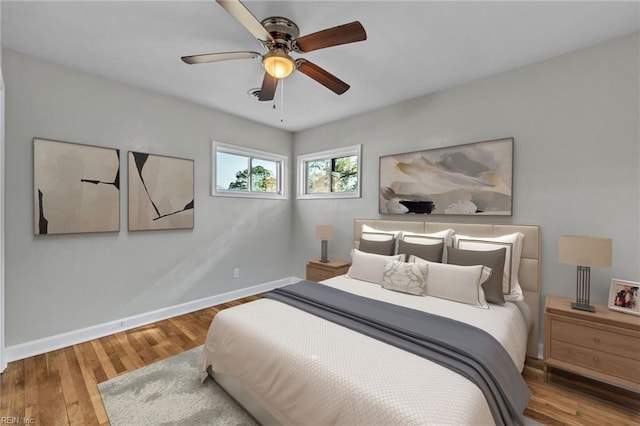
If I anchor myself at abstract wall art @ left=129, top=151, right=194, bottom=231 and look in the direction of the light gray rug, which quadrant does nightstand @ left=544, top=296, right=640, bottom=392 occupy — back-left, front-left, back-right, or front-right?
front-left

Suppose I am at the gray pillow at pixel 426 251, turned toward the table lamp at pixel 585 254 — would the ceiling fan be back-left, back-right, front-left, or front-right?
back-right

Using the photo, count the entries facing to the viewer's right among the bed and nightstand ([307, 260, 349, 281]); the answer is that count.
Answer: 0

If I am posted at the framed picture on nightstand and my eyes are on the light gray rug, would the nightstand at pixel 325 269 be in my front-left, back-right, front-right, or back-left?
front-right

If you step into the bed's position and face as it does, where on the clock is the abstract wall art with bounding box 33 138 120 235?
The abstract wall art is roughly at 2 o'clock from the bed.

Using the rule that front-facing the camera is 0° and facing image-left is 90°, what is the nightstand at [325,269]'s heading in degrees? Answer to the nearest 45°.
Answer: approximately 45°

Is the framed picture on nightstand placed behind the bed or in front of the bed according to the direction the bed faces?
behind

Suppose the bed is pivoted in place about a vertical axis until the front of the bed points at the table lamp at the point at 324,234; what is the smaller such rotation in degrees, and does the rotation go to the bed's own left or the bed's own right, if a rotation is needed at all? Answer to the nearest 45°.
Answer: approximately 135° to the bed's own right

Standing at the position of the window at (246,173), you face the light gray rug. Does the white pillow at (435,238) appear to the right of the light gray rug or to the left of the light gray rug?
left

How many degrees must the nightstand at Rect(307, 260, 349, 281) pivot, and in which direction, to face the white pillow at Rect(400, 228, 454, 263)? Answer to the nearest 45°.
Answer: approximately 90° to its left

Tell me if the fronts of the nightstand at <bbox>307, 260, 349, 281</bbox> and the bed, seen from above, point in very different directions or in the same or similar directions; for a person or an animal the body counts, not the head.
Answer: same or similar directions

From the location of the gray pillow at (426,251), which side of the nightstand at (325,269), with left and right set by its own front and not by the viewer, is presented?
left

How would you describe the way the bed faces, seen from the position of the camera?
facing the viewer and to the left of the viewer
